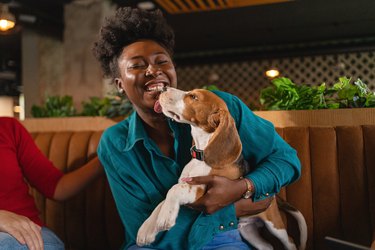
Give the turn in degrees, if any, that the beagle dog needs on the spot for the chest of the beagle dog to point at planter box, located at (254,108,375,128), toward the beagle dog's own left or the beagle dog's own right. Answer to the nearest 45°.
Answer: approximately 135° to the beagle dog's own right

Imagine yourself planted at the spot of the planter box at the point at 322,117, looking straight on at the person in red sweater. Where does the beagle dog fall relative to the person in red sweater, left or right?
left

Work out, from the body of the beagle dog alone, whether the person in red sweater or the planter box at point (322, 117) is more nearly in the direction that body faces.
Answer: the person in red sweater

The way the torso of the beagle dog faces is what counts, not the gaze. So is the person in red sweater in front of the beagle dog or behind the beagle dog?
in front

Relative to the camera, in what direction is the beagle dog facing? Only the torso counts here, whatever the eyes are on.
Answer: to the viewer's left

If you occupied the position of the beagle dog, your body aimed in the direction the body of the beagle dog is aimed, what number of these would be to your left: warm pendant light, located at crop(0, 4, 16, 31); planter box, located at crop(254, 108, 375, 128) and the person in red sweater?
0

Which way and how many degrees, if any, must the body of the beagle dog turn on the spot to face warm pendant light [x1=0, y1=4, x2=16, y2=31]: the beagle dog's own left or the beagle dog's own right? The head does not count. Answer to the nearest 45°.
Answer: approximately 45° to the beagle dog's own right
